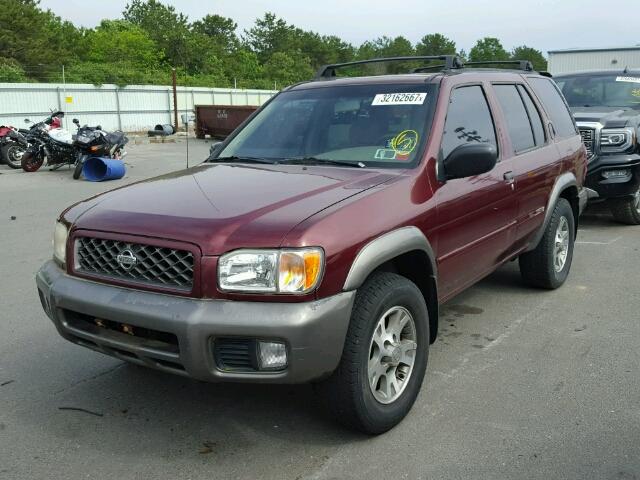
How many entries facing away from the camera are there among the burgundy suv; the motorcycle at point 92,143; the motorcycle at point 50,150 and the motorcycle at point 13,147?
0

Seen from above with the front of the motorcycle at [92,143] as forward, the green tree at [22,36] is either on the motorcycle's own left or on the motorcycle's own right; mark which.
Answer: on the motorcycle's own right

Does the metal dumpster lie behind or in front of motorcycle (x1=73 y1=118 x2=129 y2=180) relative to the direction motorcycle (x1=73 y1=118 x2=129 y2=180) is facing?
behind

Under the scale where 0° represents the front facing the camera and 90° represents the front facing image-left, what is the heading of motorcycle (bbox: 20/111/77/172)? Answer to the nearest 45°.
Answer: approximately 45°

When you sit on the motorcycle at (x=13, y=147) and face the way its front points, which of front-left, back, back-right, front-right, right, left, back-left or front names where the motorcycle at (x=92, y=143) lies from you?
back-left

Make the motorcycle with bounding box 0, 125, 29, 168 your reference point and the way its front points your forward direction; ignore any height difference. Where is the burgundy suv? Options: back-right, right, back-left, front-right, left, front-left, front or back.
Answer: left

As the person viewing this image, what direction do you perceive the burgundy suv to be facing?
facing the viewer and to the left of the viewer

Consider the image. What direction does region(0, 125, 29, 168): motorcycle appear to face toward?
to the viewer's left

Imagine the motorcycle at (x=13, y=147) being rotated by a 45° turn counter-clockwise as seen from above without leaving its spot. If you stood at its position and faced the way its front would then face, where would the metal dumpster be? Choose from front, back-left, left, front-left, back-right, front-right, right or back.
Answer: back

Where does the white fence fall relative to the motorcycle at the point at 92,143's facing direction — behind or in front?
behind

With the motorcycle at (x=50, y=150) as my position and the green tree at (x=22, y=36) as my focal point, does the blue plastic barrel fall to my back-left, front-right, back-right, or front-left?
back-right
